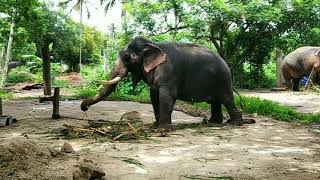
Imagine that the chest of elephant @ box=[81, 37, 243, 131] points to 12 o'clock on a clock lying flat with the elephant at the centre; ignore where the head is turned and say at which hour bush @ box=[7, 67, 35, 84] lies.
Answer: The bush is roughly at 2 o'clock from the elephant.

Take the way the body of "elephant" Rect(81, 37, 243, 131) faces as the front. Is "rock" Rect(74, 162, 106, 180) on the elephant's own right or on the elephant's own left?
on the elephant's own left

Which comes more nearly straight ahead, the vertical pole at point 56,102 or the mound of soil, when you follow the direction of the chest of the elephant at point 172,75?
the vertical pole

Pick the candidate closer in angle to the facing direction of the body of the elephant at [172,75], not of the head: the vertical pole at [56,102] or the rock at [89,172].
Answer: the vertical pole

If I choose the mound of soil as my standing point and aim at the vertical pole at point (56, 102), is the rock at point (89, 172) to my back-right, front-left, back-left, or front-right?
back-right

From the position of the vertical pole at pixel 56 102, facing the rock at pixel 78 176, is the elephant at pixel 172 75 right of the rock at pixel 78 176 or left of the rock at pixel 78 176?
left

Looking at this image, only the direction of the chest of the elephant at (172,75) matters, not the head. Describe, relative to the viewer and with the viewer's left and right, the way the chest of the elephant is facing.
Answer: facing to the left of the viewer

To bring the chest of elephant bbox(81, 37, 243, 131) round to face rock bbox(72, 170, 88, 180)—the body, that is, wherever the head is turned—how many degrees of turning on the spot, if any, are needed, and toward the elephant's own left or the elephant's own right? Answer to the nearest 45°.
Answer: approximately 90° to the elephant's own left
